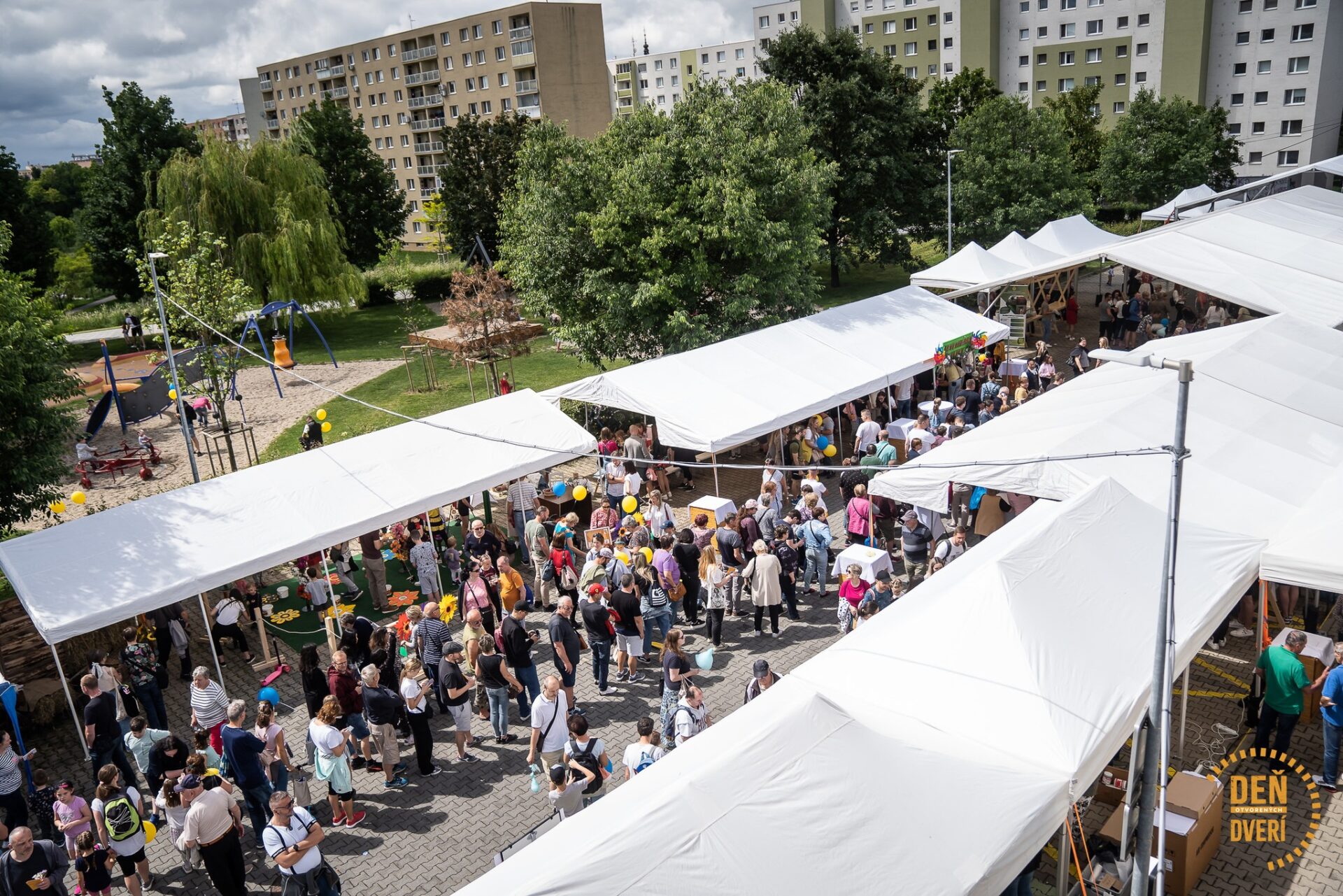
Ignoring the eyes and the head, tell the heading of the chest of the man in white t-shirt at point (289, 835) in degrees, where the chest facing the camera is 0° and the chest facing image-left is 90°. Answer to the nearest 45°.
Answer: approximately 315°

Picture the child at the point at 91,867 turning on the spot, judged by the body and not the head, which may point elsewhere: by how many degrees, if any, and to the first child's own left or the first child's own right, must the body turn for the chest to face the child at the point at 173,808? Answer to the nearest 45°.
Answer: approximately 45° to the first child's own right

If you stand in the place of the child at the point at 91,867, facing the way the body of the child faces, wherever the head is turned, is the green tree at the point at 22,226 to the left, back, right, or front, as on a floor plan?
front

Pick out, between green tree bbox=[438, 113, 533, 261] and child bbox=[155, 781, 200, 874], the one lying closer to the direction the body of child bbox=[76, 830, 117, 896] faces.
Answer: the green tree

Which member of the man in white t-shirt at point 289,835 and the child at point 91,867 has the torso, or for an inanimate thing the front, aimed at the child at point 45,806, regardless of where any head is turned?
the child at point 91,867

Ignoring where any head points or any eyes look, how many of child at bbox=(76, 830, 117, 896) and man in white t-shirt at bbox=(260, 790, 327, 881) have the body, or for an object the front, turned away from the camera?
1

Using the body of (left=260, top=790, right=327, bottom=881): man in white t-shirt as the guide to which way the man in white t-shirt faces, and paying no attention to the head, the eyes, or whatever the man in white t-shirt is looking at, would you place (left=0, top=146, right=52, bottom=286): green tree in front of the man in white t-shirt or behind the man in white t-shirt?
behind

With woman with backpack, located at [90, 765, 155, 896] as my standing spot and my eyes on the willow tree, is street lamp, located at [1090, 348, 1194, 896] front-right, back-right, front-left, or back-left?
back-right

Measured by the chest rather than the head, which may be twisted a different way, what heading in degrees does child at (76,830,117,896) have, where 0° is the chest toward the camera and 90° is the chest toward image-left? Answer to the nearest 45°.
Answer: approximately 180°

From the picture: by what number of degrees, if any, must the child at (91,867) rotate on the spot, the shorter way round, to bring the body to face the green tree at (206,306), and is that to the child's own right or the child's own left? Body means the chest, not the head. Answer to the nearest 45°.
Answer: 0° — they already face it

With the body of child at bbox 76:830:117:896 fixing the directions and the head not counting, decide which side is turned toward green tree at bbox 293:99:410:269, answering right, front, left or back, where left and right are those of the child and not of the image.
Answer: front

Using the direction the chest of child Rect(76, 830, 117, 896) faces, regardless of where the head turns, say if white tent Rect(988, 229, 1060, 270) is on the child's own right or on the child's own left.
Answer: on the child's own right
